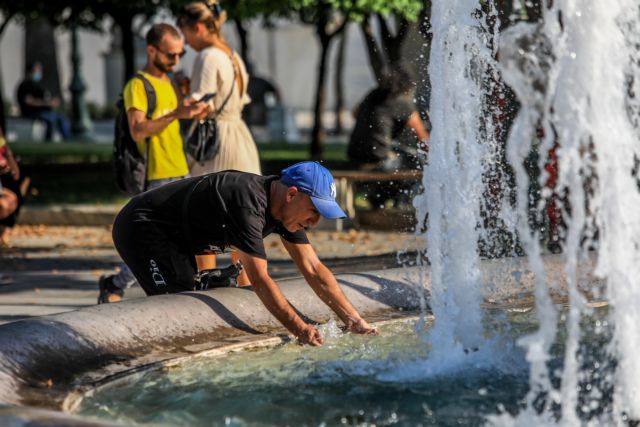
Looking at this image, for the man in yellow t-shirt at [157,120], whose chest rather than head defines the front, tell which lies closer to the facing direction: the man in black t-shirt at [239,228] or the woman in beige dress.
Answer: the man in black t-shirt

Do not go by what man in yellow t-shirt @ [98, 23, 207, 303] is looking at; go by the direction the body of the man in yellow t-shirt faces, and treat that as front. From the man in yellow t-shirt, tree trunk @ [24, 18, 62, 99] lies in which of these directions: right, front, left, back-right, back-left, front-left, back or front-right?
back-left

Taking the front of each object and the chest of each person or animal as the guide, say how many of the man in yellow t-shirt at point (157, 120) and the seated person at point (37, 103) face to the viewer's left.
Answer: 0

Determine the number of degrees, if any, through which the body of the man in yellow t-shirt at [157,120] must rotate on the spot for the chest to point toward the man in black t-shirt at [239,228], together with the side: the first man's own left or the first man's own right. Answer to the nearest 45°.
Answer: approximately 45° to the first man's own right

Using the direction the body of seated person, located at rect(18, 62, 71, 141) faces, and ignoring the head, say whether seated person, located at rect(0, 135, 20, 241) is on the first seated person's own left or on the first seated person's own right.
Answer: on the first seated person's own right

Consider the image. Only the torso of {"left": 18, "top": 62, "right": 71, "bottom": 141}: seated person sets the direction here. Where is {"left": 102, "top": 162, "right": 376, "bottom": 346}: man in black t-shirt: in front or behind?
in front

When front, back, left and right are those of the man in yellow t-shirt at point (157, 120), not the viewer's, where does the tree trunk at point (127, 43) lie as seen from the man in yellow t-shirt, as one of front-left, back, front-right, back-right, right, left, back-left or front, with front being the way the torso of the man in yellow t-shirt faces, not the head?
back-left

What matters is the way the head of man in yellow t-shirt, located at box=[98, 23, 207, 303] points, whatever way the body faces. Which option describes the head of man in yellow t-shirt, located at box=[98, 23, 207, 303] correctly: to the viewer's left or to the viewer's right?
to the viewer's right

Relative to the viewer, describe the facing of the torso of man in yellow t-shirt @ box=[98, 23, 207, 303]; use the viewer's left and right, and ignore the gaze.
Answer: facing the viewer and to the right of the viewer

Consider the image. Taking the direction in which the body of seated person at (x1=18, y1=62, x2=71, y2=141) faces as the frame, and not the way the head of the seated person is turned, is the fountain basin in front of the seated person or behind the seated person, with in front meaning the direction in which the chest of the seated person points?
in front

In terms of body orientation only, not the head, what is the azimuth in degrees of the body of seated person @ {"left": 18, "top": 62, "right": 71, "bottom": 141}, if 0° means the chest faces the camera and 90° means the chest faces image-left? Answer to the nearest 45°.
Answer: approximately 315°
